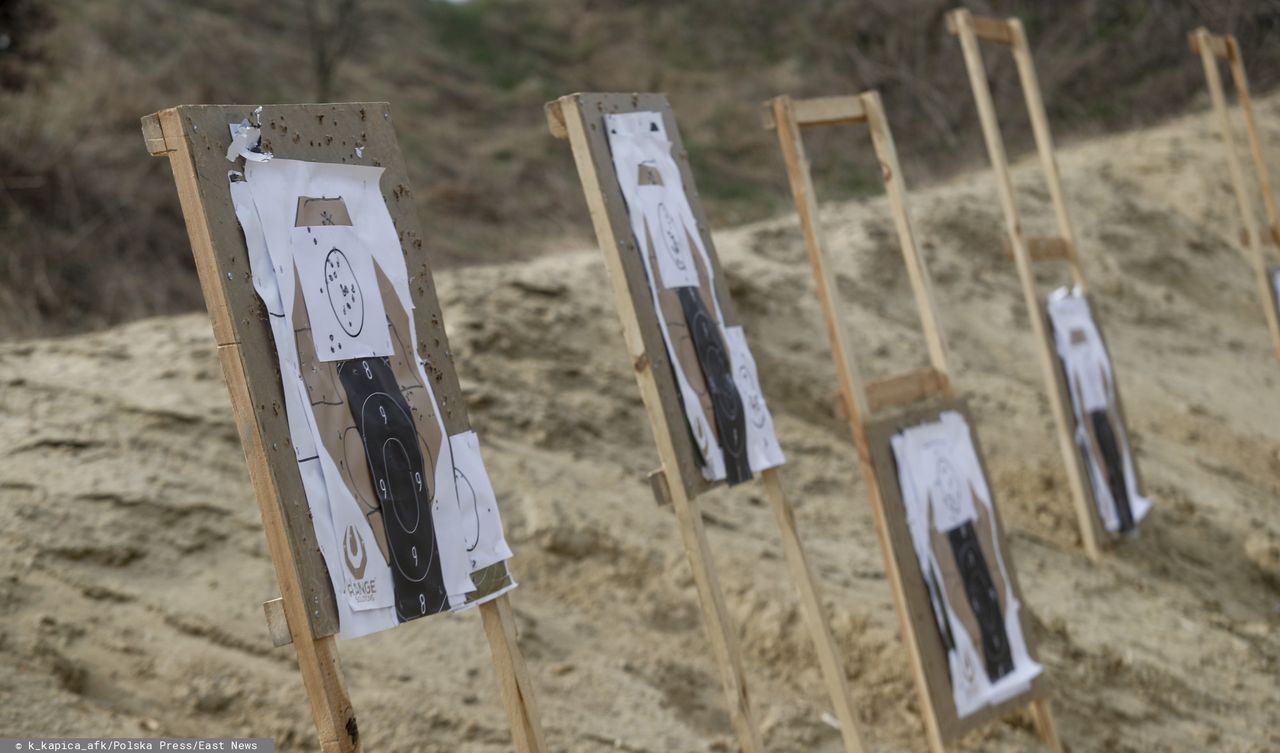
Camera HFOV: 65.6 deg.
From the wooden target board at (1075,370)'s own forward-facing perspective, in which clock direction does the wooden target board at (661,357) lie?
the wooden target board at (661,357) is roughly at 2 o'clock from the wooden target board at (1075,370).

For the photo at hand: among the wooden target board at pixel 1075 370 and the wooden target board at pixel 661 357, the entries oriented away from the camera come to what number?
0

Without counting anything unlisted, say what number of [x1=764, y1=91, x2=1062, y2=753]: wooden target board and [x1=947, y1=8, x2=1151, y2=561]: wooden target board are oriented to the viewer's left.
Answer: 0

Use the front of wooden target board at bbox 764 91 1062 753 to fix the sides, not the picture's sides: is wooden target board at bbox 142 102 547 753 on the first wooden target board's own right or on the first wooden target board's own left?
on the first wooden target board's own right

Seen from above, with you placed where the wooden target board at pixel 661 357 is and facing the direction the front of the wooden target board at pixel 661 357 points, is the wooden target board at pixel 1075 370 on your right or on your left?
on your left

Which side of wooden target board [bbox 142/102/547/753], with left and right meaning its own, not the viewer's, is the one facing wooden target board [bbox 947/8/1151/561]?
left

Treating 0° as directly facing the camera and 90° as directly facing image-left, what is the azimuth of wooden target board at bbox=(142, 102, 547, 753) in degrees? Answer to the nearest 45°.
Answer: approximately 315°

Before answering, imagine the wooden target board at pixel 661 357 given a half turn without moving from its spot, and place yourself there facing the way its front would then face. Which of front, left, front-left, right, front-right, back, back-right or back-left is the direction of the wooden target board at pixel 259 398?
left
